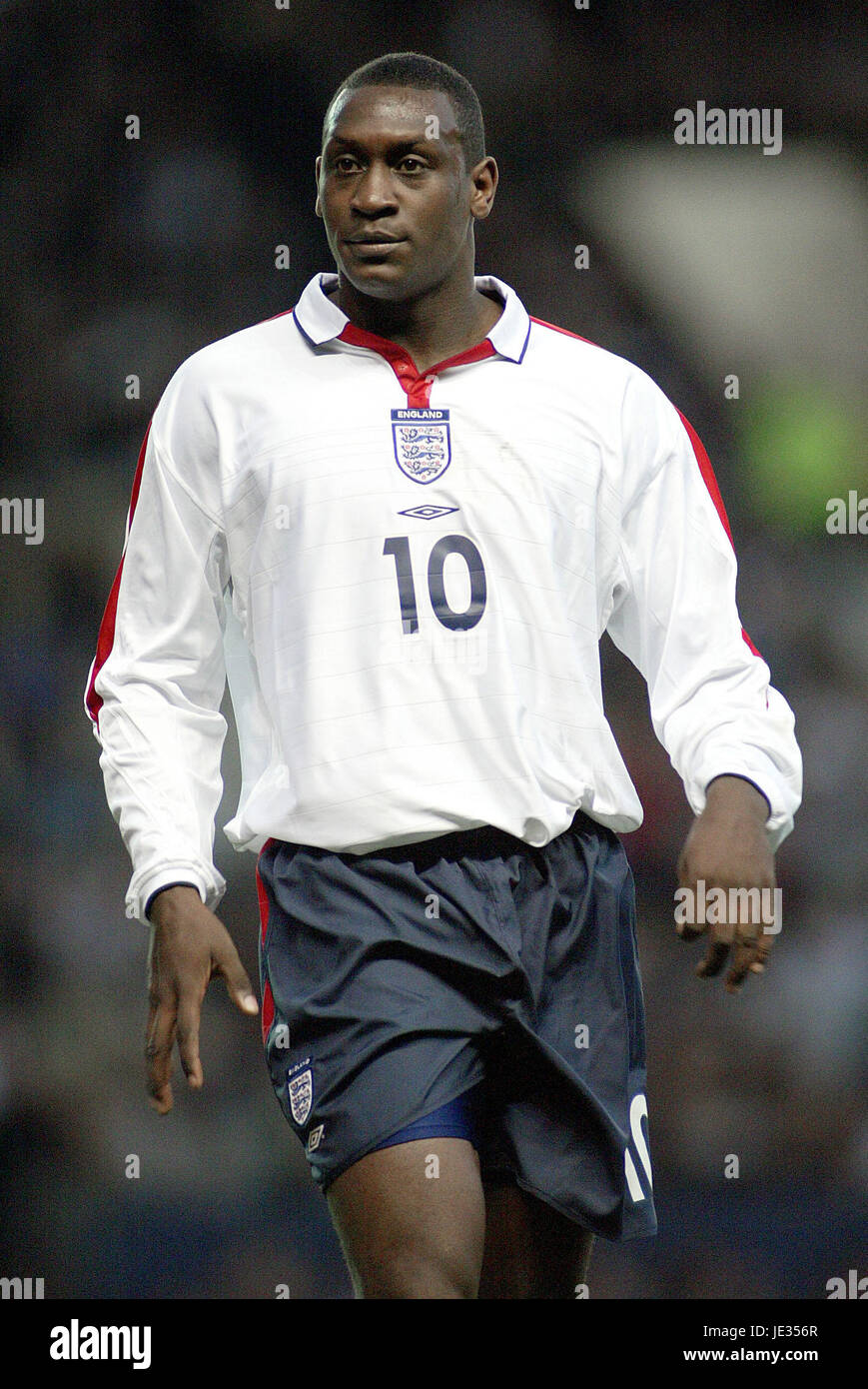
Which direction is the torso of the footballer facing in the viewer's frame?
toward the camera
